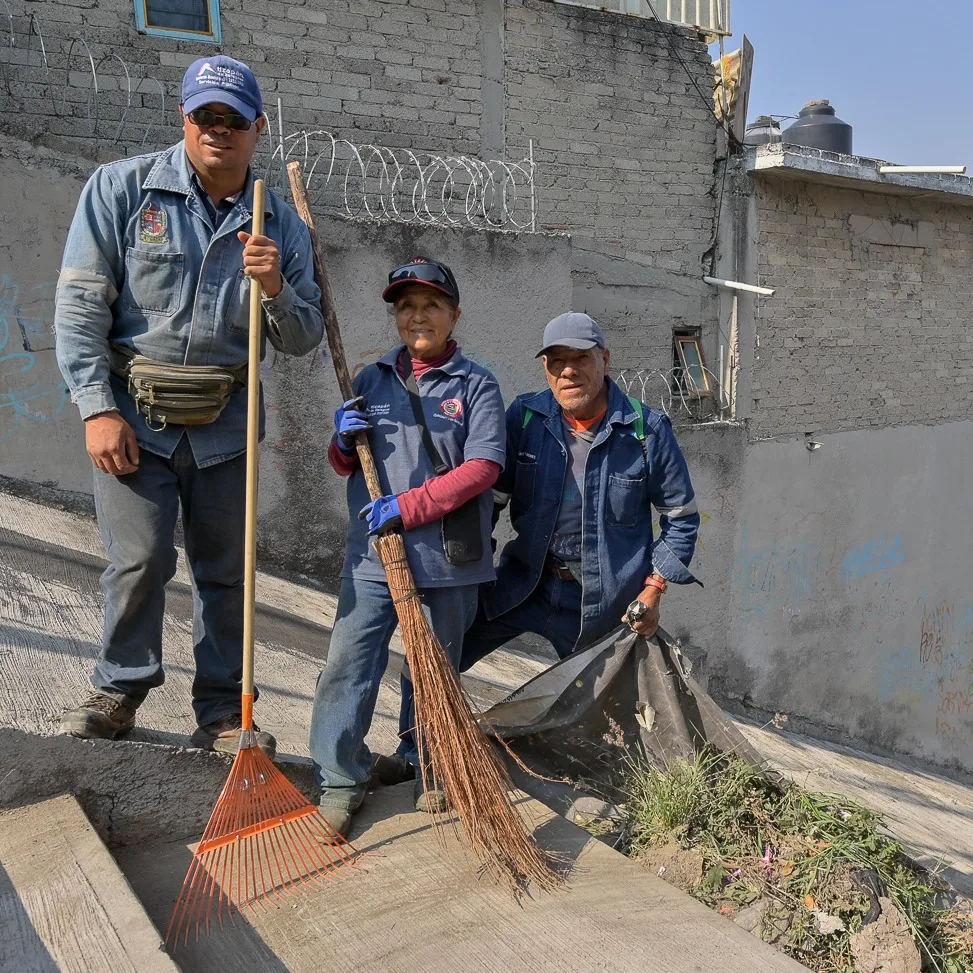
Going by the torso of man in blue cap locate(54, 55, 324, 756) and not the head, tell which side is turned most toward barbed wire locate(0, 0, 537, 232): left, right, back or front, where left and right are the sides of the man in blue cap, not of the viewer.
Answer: back

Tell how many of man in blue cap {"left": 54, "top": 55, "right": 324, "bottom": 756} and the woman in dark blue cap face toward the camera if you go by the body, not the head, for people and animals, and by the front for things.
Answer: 2

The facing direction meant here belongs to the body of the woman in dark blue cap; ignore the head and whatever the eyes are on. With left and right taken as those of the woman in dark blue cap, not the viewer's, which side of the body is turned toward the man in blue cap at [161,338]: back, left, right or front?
right

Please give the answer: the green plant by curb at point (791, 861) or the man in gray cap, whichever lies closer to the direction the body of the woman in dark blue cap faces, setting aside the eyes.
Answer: the green plant by curb

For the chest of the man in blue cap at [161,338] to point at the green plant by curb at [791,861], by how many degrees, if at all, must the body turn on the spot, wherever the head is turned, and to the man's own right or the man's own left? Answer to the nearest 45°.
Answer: approximately 90° to the man's own left

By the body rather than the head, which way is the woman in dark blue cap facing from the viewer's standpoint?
toward the camera

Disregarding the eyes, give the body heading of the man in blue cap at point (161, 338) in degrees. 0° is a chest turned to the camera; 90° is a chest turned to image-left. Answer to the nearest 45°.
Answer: approximately 0°

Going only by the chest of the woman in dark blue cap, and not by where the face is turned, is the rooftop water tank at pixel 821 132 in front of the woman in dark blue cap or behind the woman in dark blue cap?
behind

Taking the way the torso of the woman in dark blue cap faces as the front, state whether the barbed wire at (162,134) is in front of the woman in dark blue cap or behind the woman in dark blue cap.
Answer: behind

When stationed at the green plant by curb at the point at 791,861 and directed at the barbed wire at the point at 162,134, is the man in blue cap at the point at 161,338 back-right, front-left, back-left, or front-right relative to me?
front-left

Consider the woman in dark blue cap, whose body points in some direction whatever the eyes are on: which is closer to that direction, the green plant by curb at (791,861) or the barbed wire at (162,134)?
the green plant by curb
